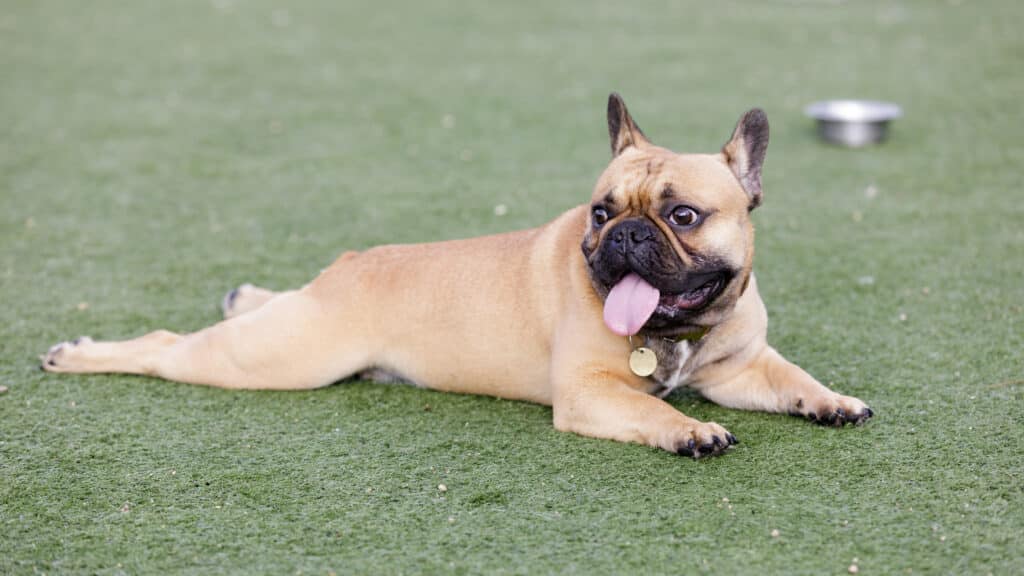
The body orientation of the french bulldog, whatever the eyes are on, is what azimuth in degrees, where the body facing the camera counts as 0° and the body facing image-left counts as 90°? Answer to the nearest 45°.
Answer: approximately 315°

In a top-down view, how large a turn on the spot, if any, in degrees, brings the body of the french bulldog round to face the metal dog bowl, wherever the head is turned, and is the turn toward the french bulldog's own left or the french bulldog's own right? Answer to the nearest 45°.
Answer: approximately 90° to the french bulldog's own left
